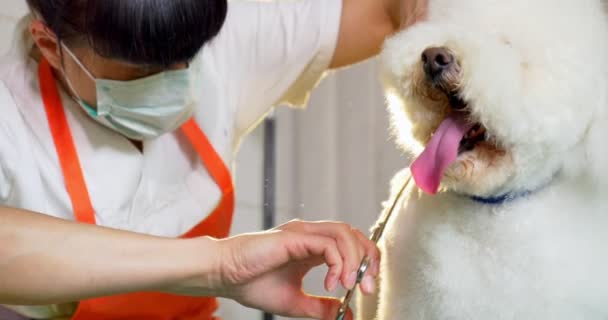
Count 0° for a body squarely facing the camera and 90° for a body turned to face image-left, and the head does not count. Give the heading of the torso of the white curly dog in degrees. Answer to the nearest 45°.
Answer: approximately 45°

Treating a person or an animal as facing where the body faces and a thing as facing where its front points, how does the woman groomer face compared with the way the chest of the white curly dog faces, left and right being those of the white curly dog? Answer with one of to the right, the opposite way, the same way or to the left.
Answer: to the left

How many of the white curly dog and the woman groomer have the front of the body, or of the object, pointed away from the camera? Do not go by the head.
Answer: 0

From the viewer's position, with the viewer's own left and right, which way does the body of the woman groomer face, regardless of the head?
facing the viewer and to the right of the viewer
